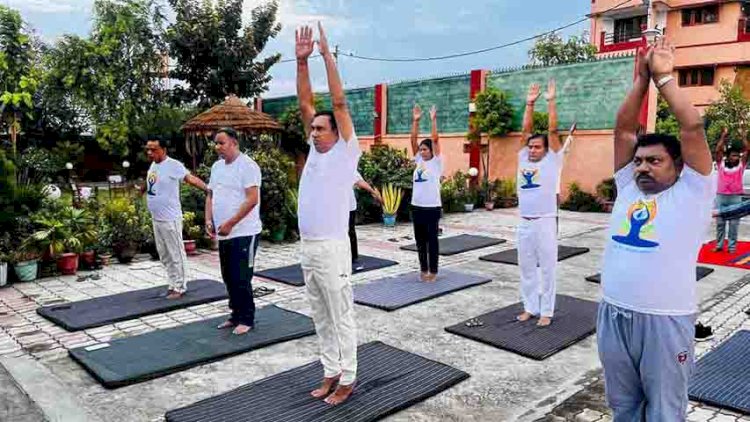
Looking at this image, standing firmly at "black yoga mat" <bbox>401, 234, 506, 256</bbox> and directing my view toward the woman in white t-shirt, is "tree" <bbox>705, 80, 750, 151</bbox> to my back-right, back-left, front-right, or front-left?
back-left

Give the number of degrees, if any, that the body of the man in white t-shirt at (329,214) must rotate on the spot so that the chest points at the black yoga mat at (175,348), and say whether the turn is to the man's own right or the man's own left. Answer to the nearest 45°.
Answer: approximately 90° to the man's own right

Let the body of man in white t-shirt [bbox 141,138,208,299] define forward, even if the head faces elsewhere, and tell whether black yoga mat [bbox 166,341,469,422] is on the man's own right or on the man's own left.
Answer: on the man's own left

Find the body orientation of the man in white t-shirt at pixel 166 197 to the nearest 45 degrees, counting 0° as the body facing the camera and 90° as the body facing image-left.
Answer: approximately 45°

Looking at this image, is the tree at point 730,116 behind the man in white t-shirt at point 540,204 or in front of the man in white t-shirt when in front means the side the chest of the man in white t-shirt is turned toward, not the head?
behind

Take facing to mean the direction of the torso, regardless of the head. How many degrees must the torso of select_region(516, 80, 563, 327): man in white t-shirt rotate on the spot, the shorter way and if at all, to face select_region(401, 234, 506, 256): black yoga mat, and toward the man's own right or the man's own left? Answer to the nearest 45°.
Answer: approximately 135° to the man's own right

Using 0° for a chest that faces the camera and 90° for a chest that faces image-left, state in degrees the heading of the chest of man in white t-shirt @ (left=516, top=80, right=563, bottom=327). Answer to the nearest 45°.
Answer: approximately 45°

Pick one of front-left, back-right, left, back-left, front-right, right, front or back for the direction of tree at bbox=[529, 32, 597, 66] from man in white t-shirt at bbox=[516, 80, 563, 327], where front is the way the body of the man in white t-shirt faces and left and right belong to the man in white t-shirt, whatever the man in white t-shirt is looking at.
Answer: back-right

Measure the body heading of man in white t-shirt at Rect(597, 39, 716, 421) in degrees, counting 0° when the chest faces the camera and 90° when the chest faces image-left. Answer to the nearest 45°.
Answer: approximately 45°

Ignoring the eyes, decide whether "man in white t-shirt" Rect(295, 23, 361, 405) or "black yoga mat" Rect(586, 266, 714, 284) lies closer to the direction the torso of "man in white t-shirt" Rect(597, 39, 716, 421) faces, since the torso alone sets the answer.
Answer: the man in white t-shirt
